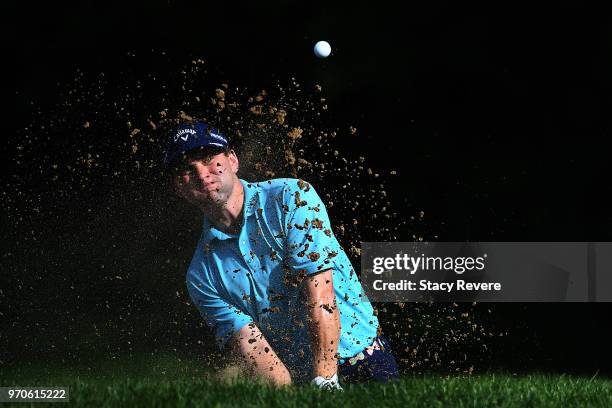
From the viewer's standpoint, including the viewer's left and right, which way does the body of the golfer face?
facing the viewer and to the left of the viewer
